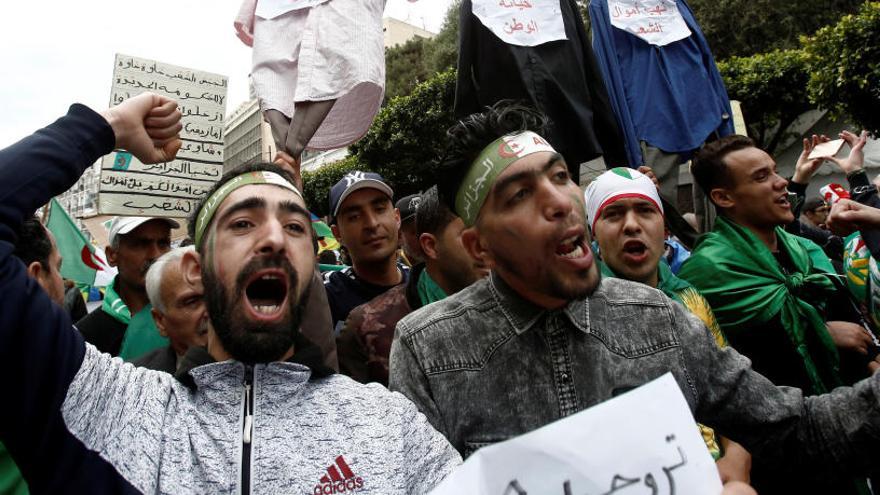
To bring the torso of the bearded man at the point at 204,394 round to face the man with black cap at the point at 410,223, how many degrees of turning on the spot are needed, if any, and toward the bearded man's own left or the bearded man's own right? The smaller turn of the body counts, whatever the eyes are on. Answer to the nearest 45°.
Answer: approximately 135° to the bearded man's own left

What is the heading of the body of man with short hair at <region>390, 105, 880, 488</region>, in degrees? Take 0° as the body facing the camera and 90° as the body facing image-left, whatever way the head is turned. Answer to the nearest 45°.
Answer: approximately 315°

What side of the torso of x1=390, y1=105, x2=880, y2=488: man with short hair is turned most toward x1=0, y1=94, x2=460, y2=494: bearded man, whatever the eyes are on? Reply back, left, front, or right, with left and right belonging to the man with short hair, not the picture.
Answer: right
